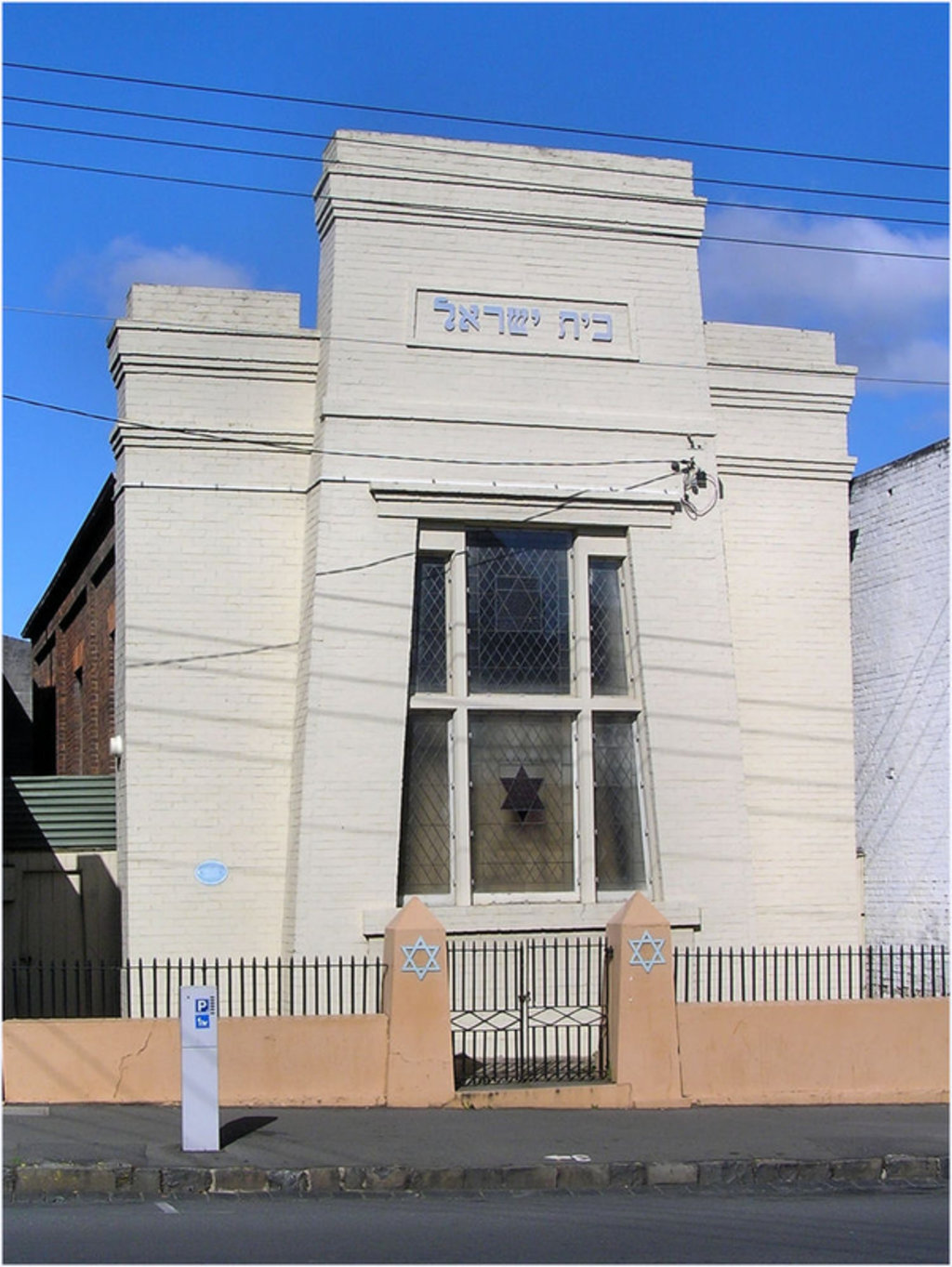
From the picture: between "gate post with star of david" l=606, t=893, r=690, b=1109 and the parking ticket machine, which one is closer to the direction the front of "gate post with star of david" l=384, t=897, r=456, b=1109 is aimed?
the parking ticket machine

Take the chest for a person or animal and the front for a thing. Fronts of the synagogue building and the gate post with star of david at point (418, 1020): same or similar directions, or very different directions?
same or similar directions

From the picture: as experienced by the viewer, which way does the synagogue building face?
facing the viewer

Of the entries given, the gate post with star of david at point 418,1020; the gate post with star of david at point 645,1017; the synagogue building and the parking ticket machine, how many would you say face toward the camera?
4

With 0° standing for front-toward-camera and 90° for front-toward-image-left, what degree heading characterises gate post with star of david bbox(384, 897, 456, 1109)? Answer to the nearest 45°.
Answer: approximately 0°

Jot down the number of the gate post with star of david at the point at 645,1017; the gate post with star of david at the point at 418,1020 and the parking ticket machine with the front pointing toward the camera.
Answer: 3

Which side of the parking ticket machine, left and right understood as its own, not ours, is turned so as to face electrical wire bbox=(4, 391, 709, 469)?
back

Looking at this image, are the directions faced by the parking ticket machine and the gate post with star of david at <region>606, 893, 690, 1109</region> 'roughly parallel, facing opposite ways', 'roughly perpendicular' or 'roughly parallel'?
roughly parallel

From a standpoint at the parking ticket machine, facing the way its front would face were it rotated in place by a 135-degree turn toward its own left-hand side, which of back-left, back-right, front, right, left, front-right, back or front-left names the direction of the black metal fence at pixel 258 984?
front-left
